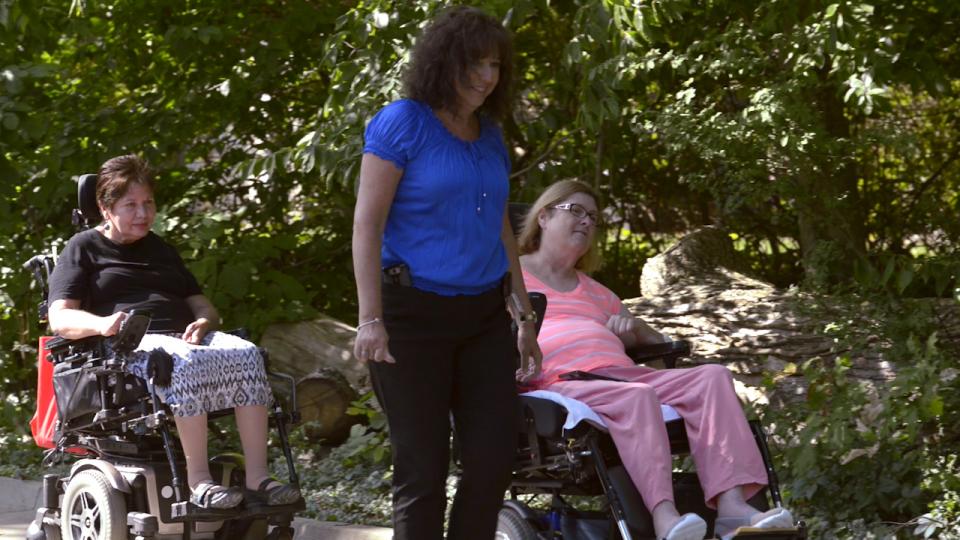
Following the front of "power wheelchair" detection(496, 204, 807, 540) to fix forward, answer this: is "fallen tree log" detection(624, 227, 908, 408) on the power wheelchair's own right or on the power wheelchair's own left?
on the power wheelchair's own left

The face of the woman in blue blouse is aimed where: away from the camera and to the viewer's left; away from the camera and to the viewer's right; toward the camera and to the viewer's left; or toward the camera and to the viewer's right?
toward the camera and to the viewer's right

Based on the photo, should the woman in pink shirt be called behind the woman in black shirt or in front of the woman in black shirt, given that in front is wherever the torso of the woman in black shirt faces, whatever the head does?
in front

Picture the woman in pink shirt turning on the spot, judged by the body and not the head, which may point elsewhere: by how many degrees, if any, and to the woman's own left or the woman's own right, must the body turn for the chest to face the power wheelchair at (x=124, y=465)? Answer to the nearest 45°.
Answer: approximately 135° to the woman's own right

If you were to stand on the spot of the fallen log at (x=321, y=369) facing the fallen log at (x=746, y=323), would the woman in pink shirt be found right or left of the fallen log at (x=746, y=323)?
right

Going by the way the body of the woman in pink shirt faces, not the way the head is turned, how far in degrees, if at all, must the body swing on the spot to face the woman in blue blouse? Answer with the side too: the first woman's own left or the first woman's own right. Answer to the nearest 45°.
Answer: approximately 90° to the first woman's own right

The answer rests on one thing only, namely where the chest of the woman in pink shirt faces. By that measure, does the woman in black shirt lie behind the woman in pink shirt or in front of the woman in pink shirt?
behind

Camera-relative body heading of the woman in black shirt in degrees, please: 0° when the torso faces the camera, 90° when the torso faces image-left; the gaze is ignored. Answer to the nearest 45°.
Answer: approximately 315°

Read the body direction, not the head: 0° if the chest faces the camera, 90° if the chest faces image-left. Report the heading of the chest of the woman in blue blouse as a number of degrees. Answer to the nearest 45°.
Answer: approximately 315°
